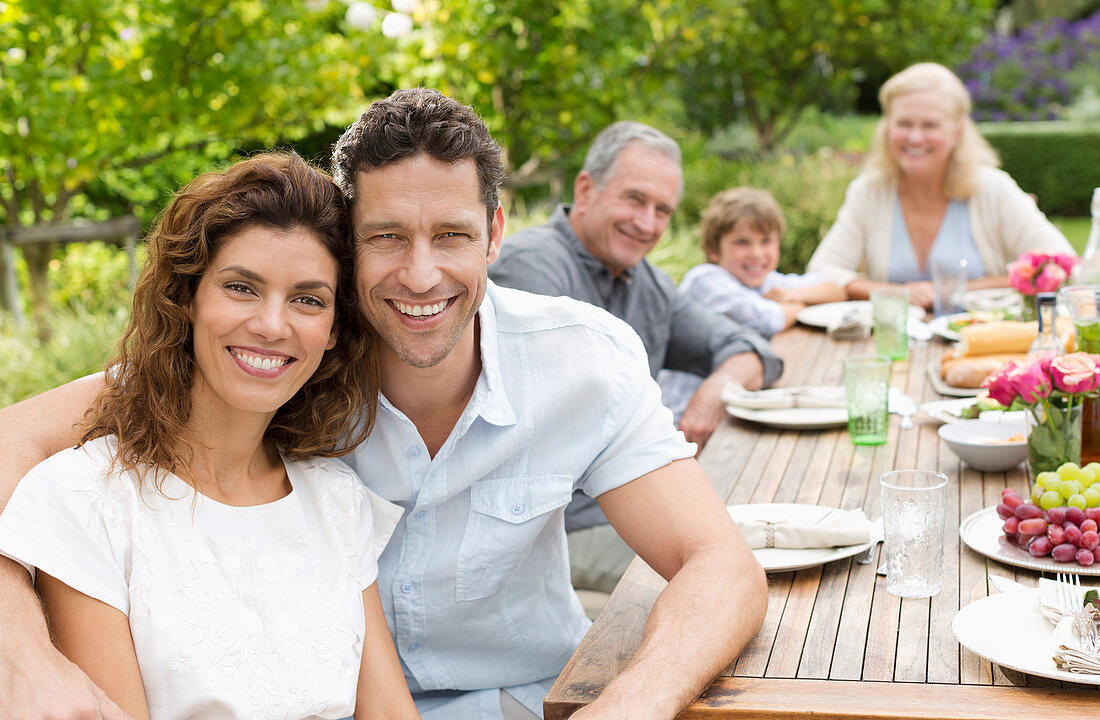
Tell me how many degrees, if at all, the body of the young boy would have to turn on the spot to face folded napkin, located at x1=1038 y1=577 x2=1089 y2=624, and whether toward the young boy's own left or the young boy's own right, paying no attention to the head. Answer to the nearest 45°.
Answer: approximately 45° to the young boy's own right

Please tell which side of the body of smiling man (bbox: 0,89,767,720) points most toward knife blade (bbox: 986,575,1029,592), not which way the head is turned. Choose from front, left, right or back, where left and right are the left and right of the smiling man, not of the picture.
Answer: left

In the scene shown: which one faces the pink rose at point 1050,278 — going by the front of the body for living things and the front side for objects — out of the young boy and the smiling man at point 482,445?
the young boy

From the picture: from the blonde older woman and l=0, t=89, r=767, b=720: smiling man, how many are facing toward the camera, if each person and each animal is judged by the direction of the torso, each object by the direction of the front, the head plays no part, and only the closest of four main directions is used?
2

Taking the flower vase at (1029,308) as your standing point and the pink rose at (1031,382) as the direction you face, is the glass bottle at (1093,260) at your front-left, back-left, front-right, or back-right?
back-left

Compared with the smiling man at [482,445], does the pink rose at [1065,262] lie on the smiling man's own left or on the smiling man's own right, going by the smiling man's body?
on the smiling man's own left

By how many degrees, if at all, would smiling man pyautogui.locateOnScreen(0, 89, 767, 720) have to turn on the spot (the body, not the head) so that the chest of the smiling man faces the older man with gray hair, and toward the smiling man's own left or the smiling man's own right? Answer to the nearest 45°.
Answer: approximately 135° to the smiling man's own left

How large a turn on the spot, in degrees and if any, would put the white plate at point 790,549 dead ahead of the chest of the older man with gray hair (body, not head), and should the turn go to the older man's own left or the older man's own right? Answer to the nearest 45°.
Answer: approximately 45° to the older man's own right

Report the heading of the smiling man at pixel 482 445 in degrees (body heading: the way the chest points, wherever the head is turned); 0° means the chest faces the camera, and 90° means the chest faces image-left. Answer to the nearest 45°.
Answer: approximately 0°

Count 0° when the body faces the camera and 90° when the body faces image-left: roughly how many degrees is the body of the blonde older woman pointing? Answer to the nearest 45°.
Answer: approximately 0°
